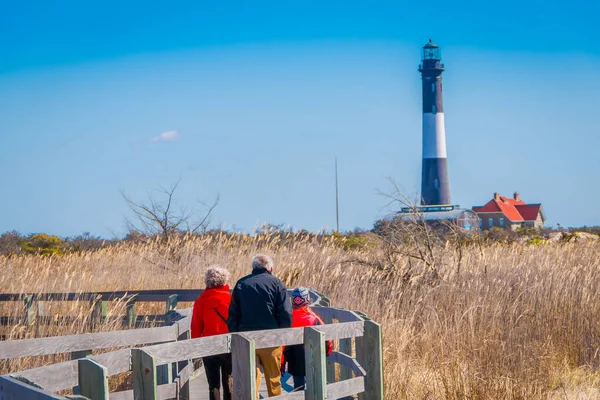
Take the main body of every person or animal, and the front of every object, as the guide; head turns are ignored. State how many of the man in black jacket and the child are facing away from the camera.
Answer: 2

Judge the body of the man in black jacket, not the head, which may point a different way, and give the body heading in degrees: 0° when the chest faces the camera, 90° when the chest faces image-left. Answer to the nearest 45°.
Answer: approximately 180°

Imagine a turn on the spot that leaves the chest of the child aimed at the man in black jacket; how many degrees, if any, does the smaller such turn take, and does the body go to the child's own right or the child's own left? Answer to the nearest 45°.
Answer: approximately 135° to the child's own left

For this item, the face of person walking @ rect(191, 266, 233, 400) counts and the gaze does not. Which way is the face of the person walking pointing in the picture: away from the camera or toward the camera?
away from the camera

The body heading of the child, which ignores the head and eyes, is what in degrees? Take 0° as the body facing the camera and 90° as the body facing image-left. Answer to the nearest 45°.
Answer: approximately 180°
